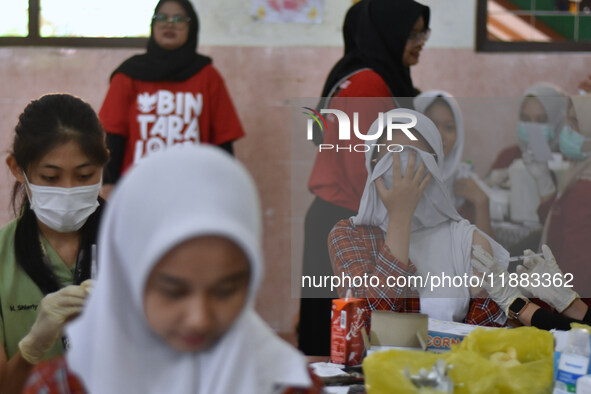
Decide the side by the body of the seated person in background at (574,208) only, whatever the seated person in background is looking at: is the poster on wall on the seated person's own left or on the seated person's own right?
on the seated person's own right

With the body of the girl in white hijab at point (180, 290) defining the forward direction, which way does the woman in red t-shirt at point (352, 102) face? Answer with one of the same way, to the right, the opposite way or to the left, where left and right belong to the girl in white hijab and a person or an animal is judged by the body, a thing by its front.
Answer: to the left

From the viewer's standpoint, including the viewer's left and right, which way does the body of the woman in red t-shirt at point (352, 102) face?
facing to the right of the viewer

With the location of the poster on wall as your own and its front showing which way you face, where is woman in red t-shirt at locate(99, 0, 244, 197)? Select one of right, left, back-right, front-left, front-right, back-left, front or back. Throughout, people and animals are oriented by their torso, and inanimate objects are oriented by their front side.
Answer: front-right

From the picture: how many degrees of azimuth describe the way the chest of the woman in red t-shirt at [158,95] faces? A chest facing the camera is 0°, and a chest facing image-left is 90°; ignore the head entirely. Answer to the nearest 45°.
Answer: approximately 0°
